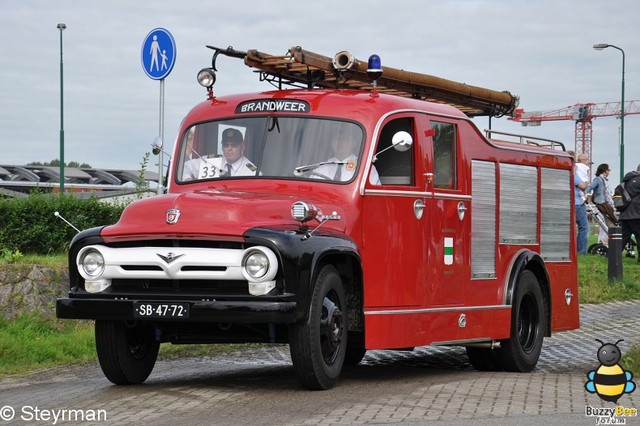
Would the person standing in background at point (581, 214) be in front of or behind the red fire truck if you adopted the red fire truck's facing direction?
behind

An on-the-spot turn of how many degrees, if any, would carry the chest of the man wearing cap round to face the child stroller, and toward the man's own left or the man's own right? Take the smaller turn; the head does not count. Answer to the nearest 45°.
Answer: approximately 180°

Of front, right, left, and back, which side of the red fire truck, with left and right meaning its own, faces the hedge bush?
right

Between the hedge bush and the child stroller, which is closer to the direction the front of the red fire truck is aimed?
the hedge bush

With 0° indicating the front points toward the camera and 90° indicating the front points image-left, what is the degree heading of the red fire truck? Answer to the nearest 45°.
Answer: approximately 45°

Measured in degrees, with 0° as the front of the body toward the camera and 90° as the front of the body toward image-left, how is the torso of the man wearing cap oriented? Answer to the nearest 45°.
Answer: approximately 45°

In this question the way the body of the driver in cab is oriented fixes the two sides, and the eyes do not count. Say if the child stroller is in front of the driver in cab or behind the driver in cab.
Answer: behind
